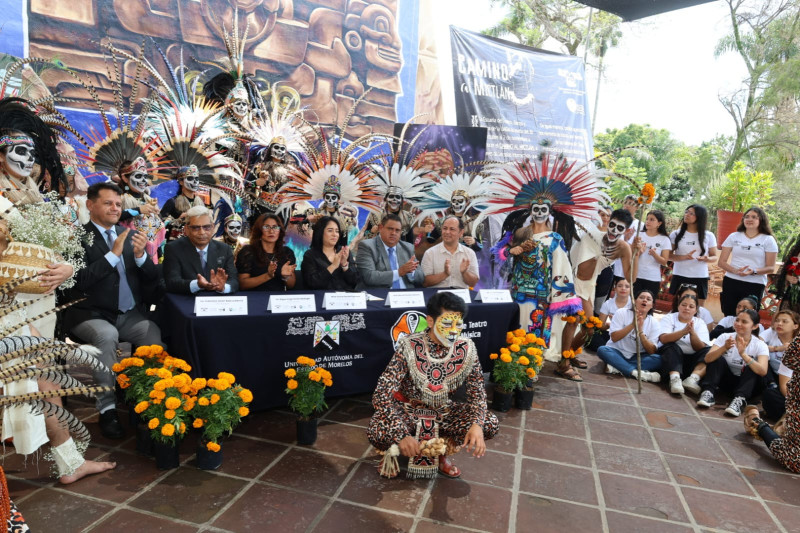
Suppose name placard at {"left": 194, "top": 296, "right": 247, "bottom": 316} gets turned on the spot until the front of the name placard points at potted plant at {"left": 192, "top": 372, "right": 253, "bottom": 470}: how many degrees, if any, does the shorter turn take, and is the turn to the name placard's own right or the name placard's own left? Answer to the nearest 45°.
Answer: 0° — it already faces it

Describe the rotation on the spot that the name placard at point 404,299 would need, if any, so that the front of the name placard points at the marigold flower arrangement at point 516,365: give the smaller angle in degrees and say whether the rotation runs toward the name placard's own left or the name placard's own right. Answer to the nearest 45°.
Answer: approximately 90° to the name placard's own left

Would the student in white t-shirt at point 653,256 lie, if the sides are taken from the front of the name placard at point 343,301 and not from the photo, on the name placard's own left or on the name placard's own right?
on the name placard's own left

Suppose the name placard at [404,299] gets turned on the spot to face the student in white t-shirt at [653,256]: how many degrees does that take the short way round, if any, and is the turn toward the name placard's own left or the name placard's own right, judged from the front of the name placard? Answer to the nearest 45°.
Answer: approximately 135° to the name placard's own left

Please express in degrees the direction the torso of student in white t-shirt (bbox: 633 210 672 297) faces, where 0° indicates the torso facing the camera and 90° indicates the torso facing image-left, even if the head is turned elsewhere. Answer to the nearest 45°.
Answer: approximately 45°

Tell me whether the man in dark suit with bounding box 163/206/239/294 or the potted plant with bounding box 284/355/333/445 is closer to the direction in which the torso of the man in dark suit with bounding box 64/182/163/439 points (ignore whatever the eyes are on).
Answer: the potted plant

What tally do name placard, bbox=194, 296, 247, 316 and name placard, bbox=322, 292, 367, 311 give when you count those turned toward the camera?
2

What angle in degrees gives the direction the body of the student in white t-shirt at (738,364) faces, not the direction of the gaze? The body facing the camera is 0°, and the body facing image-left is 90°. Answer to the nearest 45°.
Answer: approximately 45°

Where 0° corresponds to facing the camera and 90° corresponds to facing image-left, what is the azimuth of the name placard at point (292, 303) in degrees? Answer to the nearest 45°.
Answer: approximately 0°

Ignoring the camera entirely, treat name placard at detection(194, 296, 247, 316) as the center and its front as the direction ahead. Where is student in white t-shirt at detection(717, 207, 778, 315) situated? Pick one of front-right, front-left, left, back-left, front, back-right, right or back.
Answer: left
